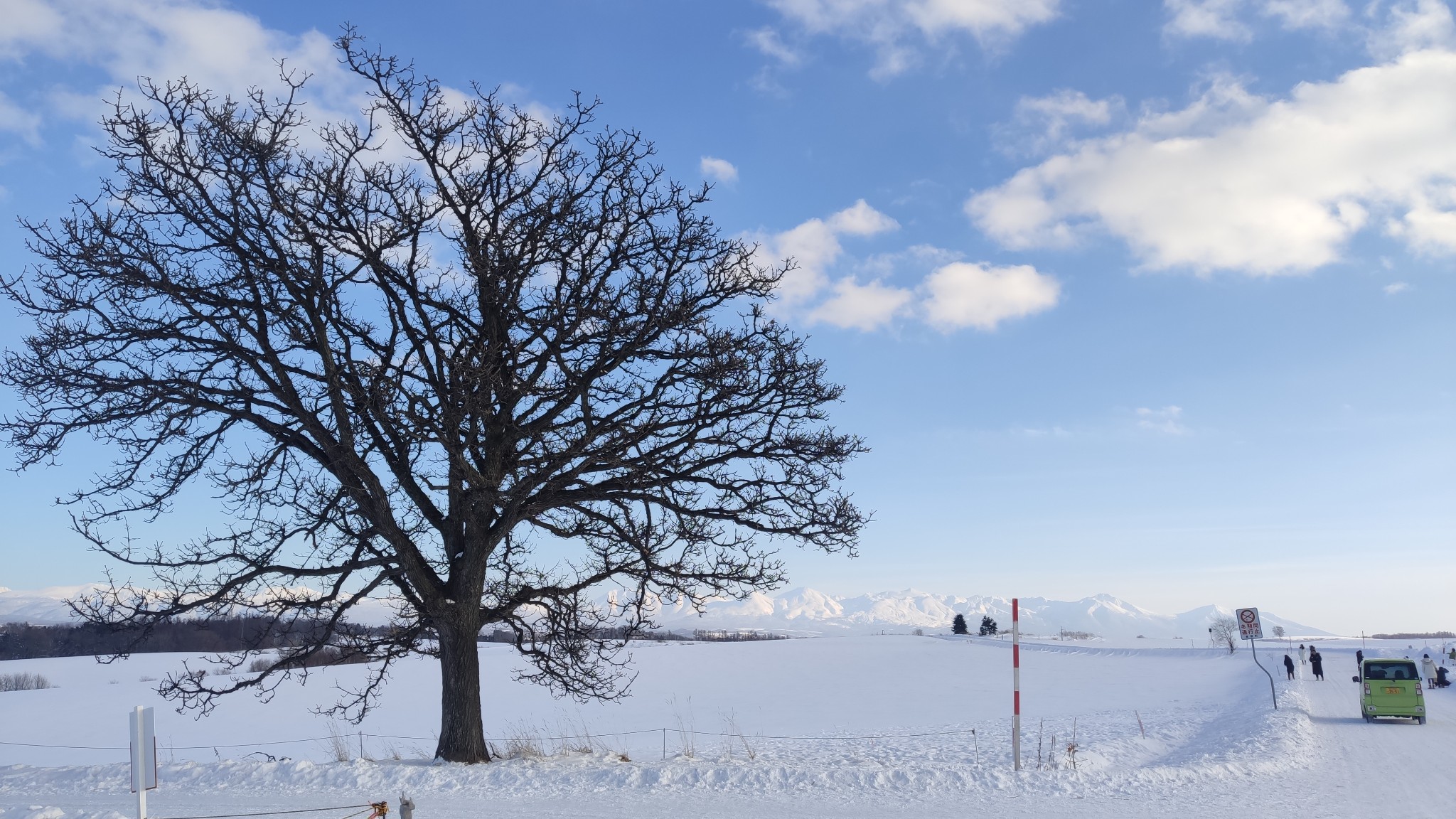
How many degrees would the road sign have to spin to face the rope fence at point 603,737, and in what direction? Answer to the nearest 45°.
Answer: approximately 45° to its right

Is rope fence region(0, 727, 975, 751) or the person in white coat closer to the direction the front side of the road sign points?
the rope fence

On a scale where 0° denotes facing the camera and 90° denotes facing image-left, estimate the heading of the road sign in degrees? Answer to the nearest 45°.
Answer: approximately 0°

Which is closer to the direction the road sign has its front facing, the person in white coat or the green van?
the green van
